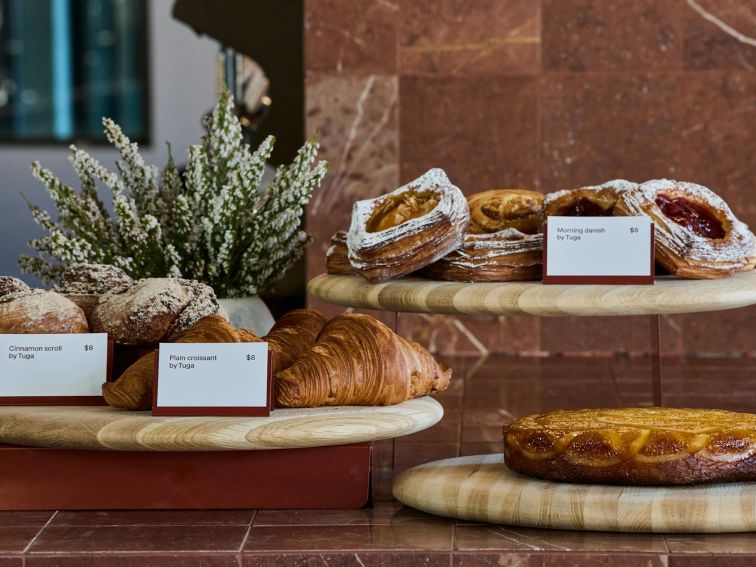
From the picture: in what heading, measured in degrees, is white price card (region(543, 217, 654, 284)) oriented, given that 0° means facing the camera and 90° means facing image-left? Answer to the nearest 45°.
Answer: approximately 0°

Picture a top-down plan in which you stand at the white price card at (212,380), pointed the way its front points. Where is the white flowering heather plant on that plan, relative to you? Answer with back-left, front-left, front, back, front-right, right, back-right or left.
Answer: back

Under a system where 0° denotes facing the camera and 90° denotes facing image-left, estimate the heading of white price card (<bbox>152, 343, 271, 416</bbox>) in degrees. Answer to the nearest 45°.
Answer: approximately 0°

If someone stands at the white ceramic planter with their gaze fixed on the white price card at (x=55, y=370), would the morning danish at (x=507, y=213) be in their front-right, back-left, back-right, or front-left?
back-left

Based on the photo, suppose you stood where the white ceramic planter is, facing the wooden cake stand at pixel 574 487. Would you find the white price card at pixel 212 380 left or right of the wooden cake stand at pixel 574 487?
right

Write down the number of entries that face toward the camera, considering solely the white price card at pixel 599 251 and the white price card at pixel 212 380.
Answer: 2

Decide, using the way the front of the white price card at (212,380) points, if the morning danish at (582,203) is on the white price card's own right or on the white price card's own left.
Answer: on the white price card's own left

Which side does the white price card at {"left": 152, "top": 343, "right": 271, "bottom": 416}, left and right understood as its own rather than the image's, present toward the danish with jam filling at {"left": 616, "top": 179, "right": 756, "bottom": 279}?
left
